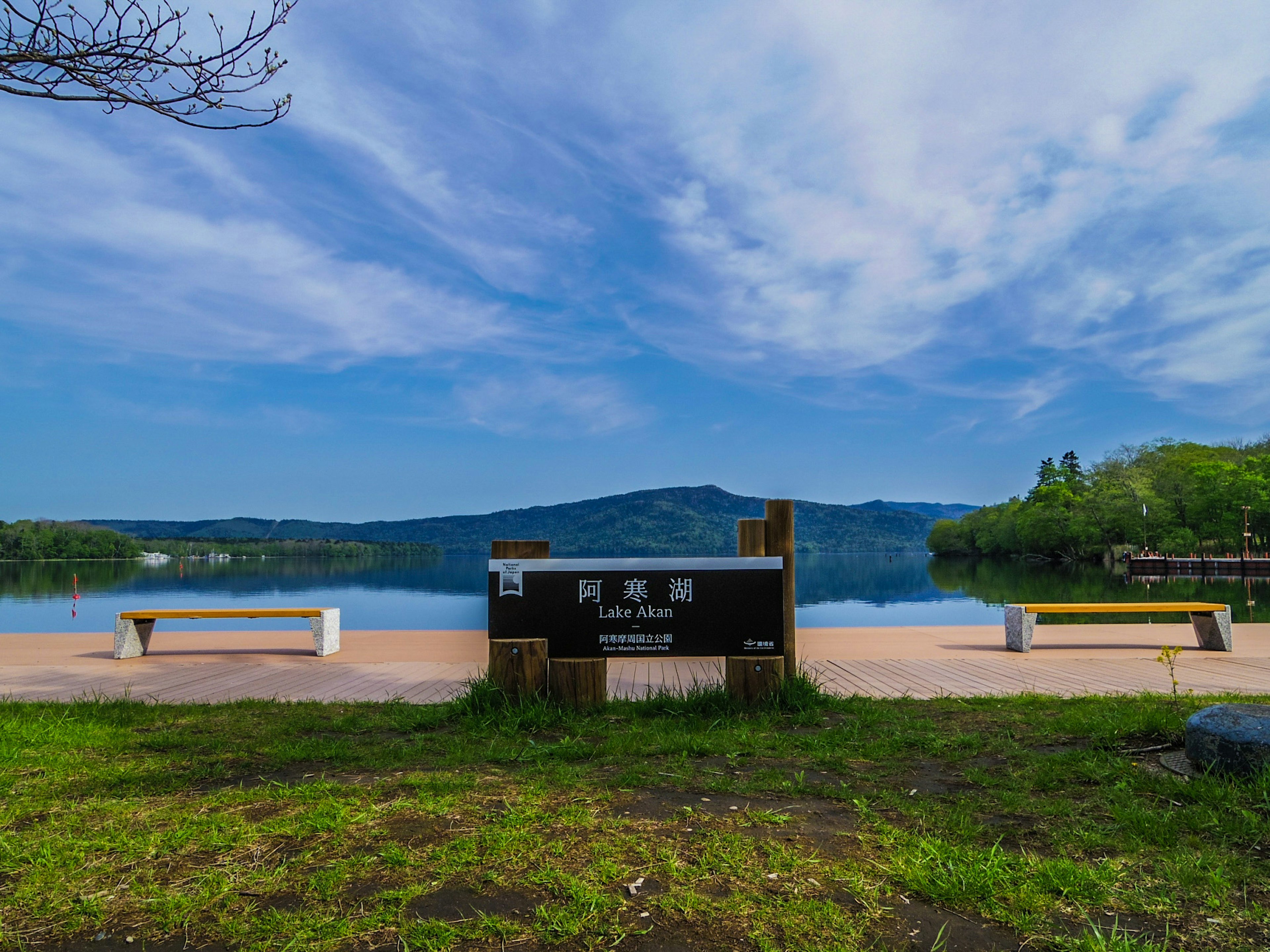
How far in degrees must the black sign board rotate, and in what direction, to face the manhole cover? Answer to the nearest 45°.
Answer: approximately 45° to its left

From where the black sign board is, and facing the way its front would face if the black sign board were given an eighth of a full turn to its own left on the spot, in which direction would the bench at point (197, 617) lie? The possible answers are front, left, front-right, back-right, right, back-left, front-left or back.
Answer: back

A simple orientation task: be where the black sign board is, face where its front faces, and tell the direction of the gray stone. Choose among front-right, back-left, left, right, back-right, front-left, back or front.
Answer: front-left

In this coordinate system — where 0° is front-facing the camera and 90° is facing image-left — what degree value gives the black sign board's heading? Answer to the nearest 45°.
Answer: approximately 0°
